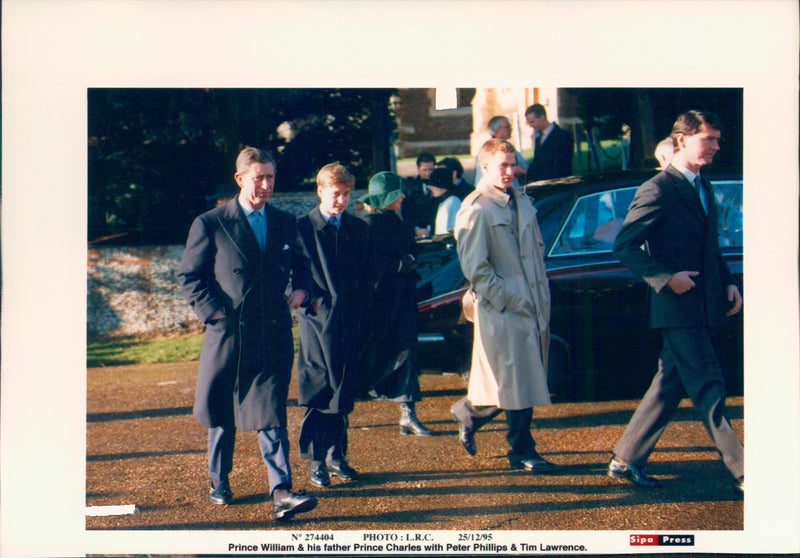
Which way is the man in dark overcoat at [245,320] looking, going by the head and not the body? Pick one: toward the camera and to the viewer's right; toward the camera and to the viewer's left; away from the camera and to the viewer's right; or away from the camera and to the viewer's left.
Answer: toward the camera and to the viewer's right

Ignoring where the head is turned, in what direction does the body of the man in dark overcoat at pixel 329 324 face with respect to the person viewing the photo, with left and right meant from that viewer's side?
facing the viewer and to the right of the viewer

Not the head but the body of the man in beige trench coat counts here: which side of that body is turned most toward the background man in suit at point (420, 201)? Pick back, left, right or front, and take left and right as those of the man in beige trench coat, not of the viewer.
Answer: back

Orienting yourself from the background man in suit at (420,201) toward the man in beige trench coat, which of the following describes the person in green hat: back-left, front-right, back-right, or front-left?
front-right

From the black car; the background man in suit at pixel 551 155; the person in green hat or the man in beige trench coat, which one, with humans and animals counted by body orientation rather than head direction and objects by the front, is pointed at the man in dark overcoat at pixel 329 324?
the background man in suit

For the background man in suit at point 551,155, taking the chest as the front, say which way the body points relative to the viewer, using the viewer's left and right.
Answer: facing the viewer and to the left of the viewer

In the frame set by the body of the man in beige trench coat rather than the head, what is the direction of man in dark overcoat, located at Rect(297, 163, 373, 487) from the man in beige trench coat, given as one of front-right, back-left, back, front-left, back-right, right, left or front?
back-right
